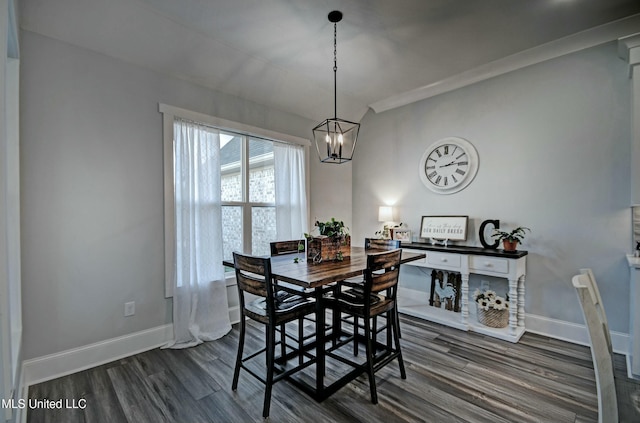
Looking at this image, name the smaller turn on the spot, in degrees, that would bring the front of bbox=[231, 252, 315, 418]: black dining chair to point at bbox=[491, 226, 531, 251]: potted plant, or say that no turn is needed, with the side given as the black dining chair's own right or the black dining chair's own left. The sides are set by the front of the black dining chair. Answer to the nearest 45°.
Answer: approximately 45° to the black dining chair's own right

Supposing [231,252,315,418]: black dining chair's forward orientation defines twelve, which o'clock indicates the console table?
The console table is roughly at 1 o'clock from the black dining chair.

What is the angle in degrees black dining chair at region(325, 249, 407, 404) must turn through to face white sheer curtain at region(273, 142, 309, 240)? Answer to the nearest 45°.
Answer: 0° — it already faces it

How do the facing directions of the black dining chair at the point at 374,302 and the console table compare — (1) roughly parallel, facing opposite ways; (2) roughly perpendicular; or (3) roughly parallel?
roughly perpendicular

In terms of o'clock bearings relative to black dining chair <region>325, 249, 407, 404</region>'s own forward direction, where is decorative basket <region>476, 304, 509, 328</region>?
The decorative basket is roughly at 3 o'clock from the black dining chair.

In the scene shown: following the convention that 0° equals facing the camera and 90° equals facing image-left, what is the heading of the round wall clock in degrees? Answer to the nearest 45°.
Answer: approximately 45°

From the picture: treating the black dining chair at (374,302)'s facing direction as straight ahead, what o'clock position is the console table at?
The console table is roughly at 3 o'clock from the black dining chair.
